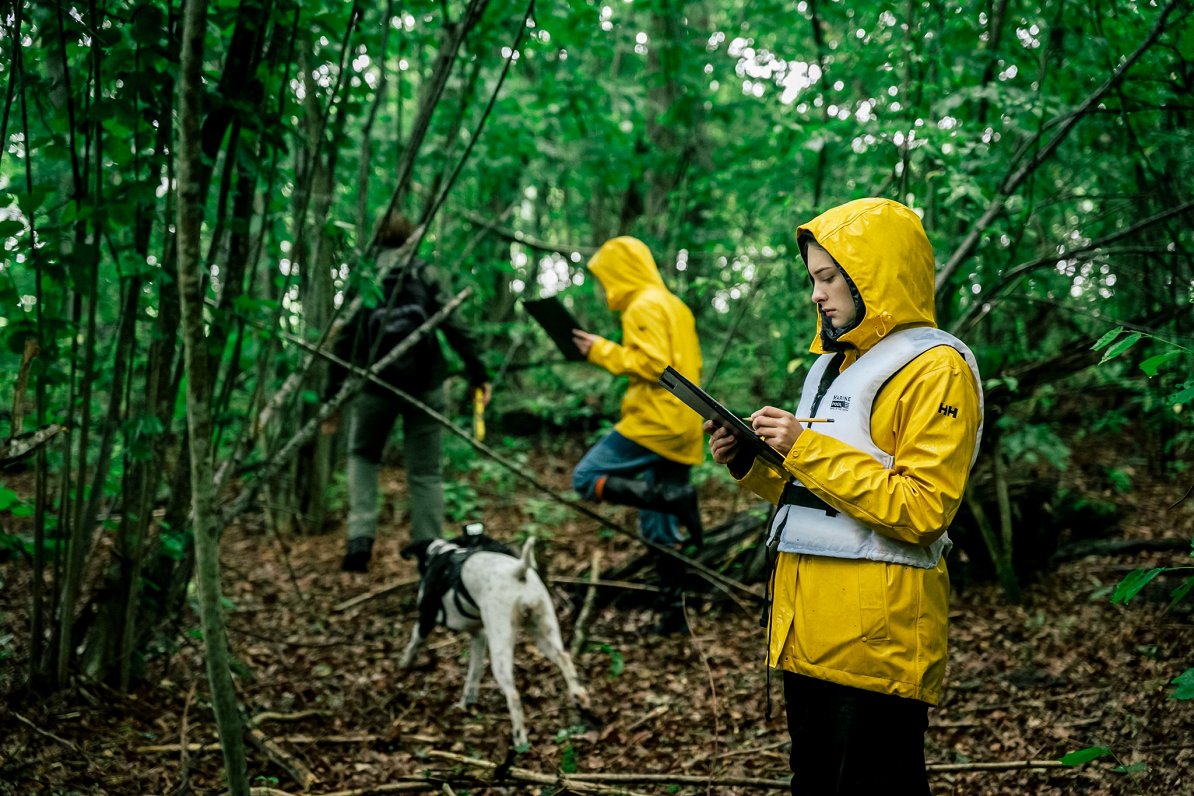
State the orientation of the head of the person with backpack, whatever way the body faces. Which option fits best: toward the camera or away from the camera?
away from the camera

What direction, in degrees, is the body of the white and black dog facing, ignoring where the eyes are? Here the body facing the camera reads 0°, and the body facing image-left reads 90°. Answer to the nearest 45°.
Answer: approximately 135°

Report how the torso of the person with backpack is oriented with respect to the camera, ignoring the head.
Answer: away from the camera

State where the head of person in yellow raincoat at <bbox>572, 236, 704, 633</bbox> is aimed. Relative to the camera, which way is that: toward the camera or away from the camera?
away from the camera

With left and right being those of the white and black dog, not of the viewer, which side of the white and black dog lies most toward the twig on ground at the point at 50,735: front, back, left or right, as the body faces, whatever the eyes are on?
left

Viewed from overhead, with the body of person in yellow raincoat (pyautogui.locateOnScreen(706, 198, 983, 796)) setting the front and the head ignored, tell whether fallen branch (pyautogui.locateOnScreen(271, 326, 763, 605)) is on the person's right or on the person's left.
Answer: on the person's right

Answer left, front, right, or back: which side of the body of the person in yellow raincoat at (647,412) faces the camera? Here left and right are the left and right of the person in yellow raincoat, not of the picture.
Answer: left

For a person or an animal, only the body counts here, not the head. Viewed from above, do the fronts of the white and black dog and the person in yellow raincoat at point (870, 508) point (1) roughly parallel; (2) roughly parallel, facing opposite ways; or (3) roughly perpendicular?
roughly perpendicular

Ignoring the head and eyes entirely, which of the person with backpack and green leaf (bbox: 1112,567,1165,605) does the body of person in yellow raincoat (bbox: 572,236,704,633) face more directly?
the person with backpack
